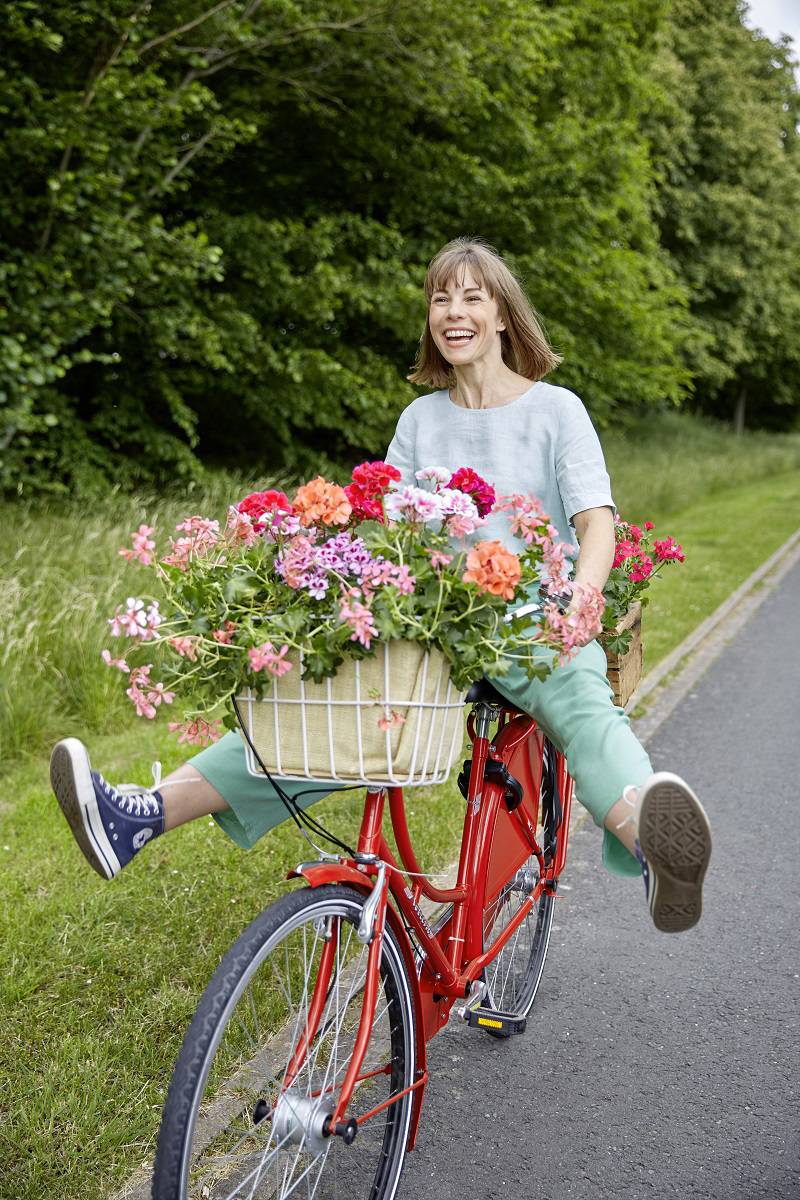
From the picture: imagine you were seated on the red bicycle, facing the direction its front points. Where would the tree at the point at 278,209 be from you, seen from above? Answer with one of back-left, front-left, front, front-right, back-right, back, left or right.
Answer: back-right

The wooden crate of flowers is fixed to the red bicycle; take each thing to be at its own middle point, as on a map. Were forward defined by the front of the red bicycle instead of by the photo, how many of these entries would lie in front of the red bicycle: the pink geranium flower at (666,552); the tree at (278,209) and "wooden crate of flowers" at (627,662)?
0

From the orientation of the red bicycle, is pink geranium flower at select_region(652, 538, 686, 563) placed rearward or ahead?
rearward

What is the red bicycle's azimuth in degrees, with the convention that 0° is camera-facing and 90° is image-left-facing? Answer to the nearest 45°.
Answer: approximately 45°

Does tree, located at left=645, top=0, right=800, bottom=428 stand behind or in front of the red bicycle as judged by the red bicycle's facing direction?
behind

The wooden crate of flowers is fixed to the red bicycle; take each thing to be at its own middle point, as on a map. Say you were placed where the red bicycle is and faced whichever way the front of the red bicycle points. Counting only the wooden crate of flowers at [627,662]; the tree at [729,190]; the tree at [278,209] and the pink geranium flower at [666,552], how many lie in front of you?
0

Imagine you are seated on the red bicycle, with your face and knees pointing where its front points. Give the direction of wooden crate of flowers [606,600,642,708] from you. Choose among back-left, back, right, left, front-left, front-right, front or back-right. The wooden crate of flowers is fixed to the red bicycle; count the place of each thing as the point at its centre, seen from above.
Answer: back
